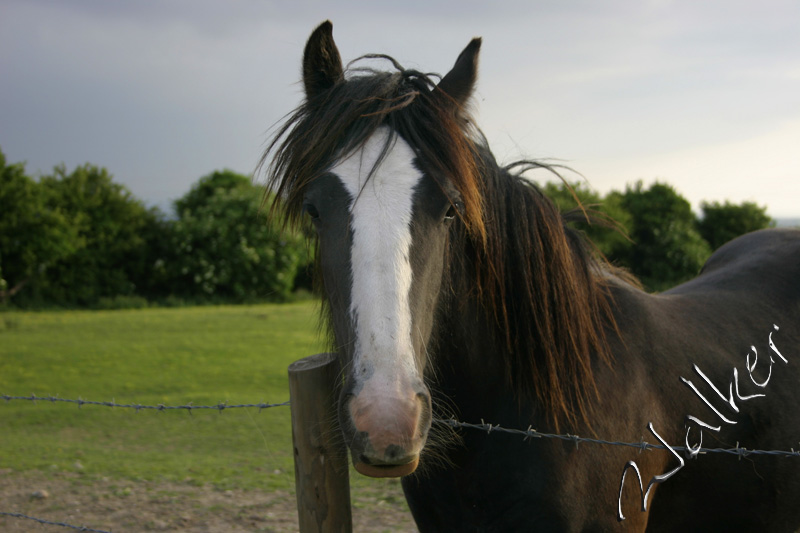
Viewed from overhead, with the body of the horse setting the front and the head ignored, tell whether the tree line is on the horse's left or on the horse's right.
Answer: on the horse's right

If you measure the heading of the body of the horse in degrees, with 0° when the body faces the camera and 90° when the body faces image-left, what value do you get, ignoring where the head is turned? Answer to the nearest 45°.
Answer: approximately 45°
